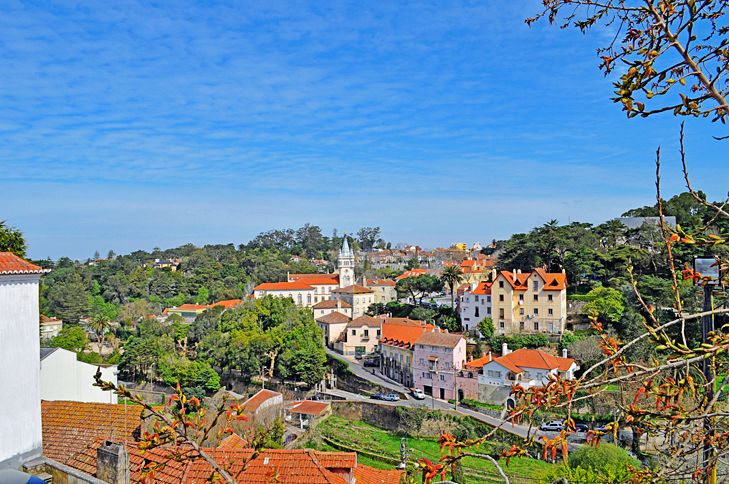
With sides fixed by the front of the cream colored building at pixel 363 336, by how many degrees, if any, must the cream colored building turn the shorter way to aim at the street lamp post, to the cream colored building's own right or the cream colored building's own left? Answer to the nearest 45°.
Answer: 0° — it already faces it

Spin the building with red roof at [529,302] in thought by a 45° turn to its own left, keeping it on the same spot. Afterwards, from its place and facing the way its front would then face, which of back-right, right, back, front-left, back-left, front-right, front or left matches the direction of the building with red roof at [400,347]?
back-right

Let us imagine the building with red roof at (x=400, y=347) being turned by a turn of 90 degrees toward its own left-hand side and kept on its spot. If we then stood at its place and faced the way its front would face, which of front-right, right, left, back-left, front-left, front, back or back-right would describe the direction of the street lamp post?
front-right

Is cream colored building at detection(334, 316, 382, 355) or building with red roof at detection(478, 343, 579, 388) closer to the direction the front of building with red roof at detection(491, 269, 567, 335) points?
the building with red roof

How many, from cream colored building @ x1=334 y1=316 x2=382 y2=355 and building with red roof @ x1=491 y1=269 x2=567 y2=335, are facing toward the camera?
2

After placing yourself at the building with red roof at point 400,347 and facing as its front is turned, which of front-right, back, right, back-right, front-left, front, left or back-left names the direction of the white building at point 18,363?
front-left

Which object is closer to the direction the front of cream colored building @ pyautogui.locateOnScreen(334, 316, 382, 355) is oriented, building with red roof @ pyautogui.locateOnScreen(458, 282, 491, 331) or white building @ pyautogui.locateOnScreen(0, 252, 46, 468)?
the white building

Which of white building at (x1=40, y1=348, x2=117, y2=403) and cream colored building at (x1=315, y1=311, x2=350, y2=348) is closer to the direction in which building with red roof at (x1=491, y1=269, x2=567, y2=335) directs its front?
the white building

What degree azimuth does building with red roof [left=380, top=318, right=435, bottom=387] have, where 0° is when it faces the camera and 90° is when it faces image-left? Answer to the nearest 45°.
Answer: approximately 45°

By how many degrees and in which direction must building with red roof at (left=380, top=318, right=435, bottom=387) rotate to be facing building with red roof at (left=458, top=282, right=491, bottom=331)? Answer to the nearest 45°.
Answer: approximately 135° to its left

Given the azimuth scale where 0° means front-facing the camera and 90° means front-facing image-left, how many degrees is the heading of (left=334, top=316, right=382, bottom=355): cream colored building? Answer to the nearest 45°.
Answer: approximately 0°

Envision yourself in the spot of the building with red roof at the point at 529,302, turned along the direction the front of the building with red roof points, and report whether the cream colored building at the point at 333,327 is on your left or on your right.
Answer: on your right
